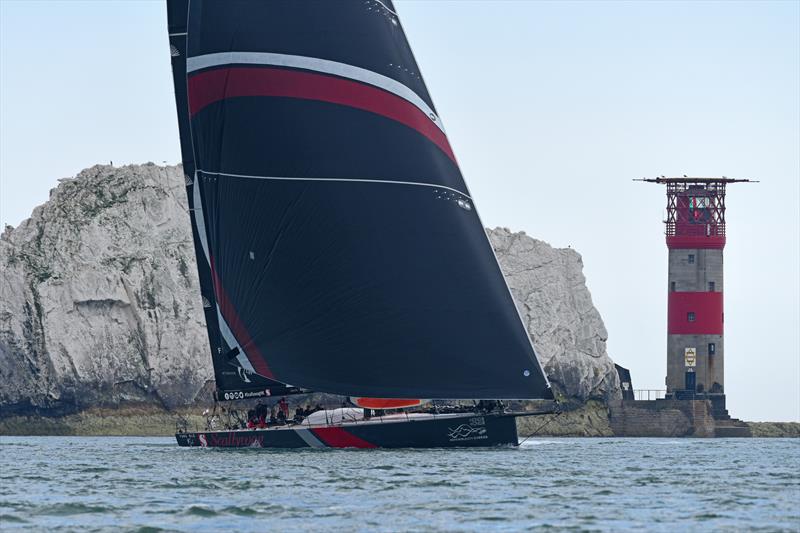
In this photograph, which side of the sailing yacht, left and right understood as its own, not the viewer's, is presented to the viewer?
right
